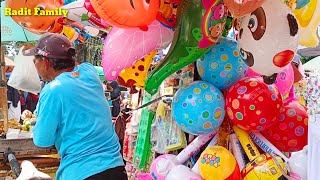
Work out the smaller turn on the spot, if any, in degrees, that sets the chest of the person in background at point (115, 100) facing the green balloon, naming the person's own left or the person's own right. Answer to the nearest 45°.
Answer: approximately 90° to the person's own left

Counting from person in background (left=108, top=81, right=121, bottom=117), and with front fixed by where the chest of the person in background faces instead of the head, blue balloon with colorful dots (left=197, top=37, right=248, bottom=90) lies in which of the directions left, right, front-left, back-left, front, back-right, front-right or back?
left

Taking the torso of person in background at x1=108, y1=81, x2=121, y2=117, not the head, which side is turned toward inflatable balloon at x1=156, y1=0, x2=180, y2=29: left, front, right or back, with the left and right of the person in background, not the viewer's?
left

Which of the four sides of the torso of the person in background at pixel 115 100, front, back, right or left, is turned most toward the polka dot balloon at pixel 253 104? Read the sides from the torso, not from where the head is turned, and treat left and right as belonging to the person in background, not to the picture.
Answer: left
